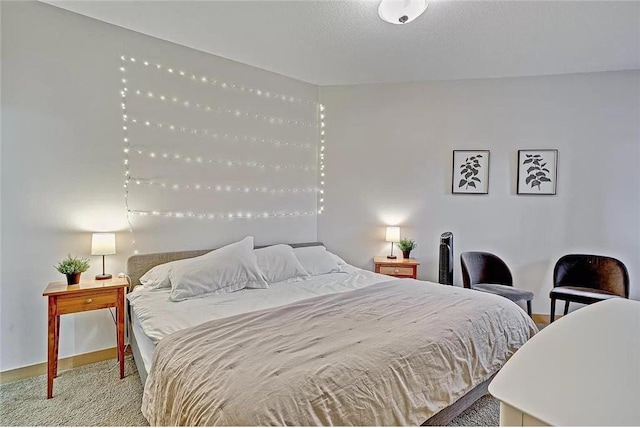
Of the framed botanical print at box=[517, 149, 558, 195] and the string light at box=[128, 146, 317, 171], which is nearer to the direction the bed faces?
the framed botanical print

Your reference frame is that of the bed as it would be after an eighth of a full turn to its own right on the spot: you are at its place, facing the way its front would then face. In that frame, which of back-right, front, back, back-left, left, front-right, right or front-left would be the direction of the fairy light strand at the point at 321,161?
back

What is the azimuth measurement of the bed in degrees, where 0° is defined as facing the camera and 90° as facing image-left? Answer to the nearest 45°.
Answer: approximately 315°

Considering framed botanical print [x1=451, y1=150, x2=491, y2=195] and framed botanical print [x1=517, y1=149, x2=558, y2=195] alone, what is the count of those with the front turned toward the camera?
2
